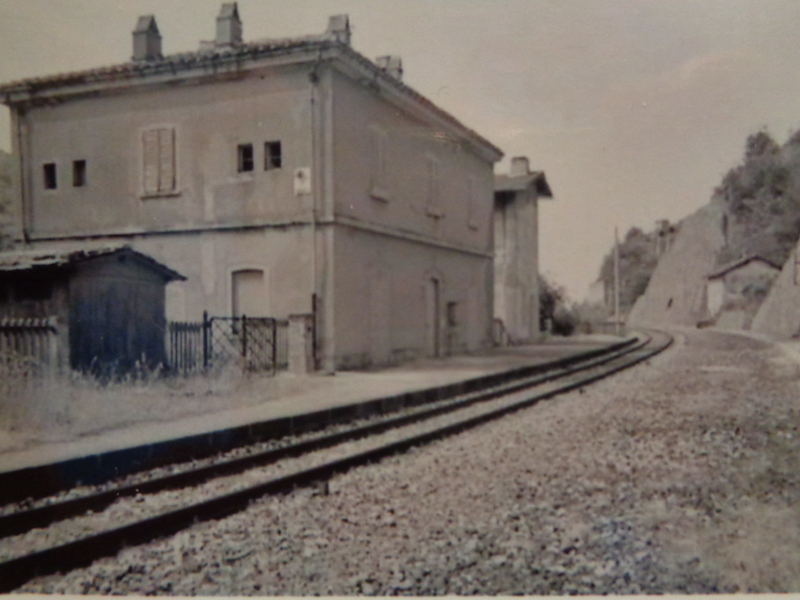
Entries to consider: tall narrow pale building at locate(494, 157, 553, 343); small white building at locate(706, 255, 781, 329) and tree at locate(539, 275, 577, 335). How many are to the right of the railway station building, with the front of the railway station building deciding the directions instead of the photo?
0

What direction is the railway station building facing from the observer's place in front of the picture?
facing the viewer and to the right of the viewer

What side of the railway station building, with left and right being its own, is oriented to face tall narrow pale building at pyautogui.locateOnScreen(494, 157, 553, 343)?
left

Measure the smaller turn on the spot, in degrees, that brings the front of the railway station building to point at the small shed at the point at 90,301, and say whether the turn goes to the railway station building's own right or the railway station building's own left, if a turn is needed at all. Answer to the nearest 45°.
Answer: approximately 90° to the railway station building's own right

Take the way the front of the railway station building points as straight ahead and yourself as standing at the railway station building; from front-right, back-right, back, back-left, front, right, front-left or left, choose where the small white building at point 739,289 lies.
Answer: left

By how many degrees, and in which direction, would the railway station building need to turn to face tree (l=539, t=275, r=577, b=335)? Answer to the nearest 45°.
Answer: approximately 90° to its left

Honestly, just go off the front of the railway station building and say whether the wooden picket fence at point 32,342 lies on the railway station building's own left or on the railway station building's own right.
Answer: on the railway station building's own right
